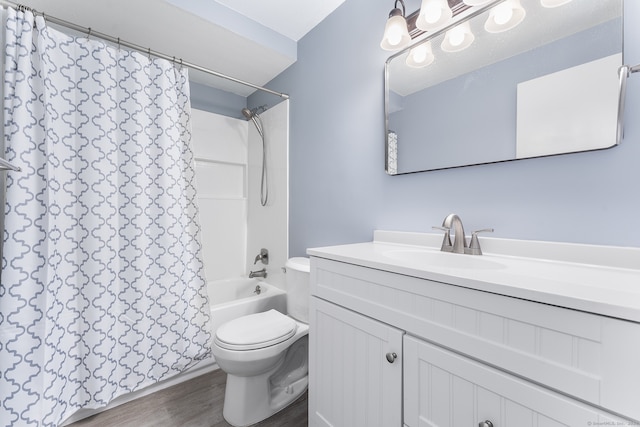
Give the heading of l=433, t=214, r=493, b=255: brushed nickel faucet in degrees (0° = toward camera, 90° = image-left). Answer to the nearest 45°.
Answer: approximately 45°

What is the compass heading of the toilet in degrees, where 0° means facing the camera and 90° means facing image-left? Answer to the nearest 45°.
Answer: approximately 45°

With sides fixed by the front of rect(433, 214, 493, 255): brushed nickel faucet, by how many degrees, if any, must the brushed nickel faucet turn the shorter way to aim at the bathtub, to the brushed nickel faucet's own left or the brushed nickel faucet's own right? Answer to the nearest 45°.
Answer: approximately 45° to the brushed nickel faucet's own right

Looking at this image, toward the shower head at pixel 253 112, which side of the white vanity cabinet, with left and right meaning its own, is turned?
right
